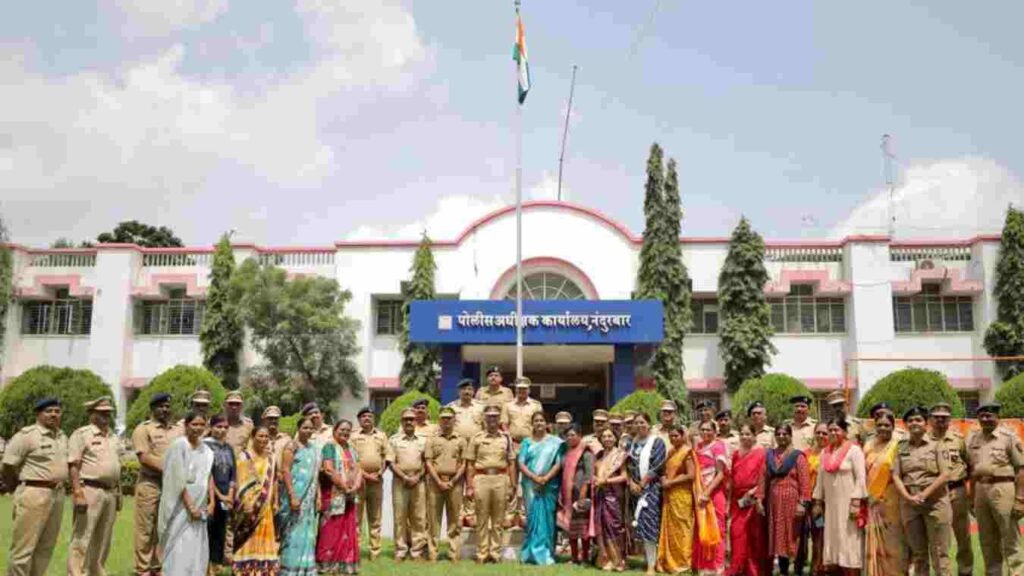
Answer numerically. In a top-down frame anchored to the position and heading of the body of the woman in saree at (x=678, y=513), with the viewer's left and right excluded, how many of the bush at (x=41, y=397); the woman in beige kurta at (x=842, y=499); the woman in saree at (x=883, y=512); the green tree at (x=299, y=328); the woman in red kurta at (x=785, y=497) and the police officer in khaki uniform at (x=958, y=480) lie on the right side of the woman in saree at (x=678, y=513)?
2

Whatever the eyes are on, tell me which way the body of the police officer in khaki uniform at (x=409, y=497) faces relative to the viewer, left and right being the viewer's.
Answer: facing the viewer

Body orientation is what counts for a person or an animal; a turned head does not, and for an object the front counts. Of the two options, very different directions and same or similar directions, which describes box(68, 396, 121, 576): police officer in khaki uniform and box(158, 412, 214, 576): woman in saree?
same or similar directions

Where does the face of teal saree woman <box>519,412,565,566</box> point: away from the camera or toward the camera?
toward the camera

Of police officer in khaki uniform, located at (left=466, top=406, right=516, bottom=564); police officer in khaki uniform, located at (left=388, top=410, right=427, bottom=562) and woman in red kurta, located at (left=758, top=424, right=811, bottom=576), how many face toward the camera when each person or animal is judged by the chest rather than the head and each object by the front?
3

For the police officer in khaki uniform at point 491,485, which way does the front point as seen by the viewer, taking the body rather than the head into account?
toward the camera

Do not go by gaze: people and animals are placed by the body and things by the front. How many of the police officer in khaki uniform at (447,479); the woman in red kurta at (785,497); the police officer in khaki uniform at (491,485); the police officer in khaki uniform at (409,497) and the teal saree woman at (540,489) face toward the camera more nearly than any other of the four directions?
5

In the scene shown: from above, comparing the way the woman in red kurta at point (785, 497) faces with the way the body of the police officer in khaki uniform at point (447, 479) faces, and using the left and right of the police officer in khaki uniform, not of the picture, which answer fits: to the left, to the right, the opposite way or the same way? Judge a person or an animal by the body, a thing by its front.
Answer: the same way

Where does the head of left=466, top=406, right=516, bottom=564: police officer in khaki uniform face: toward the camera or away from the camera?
toward the camera

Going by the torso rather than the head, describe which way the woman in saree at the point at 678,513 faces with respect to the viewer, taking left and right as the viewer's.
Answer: facing the viewer and to the left of the viewer

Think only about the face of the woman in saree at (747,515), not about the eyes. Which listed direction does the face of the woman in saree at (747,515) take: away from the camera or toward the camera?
toward the camera

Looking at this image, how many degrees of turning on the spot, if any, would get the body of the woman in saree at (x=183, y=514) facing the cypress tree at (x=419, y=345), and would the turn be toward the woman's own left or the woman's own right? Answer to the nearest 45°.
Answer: approximately 135° to the woman's own left

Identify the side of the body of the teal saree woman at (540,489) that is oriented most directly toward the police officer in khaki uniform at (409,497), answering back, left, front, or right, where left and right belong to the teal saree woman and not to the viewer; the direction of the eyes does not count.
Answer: right

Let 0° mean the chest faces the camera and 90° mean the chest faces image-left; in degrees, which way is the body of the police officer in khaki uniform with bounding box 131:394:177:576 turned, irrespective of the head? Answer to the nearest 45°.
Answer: approximately 315°

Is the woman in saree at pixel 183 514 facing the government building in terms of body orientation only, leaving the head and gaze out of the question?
no

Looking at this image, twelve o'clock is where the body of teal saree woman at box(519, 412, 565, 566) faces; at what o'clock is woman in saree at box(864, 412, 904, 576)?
The woman in saree is roughly at 10 o'clock from the teal saree woman.

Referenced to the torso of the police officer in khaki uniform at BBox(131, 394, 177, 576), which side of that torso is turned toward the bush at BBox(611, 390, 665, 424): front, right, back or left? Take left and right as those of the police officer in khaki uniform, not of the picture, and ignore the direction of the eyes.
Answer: left
